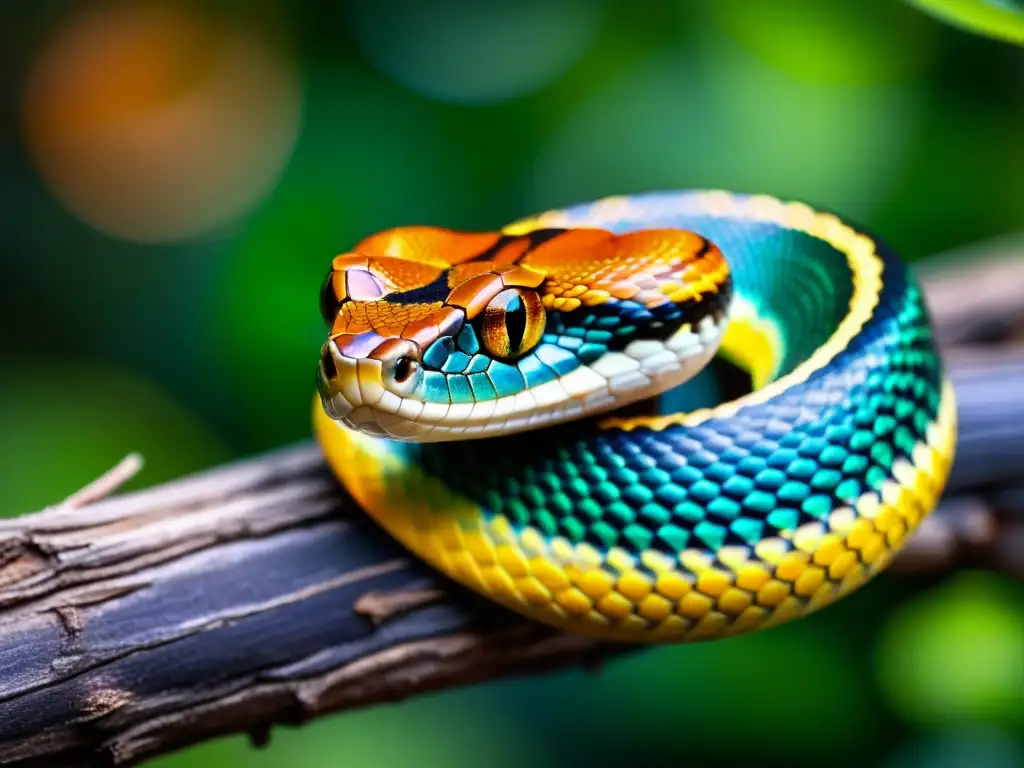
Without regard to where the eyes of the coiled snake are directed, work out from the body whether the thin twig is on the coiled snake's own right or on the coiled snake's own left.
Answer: on the coiled snake's own right

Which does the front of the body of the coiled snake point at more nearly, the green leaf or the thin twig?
the thin twig

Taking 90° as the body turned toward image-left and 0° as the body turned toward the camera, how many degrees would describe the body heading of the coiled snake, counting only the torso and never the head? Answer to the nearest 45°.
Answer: approximately 45°

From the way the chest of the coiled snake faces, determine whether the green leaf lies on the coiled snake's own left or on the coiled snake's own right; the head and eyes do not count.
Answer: on the coiled snake's own left
